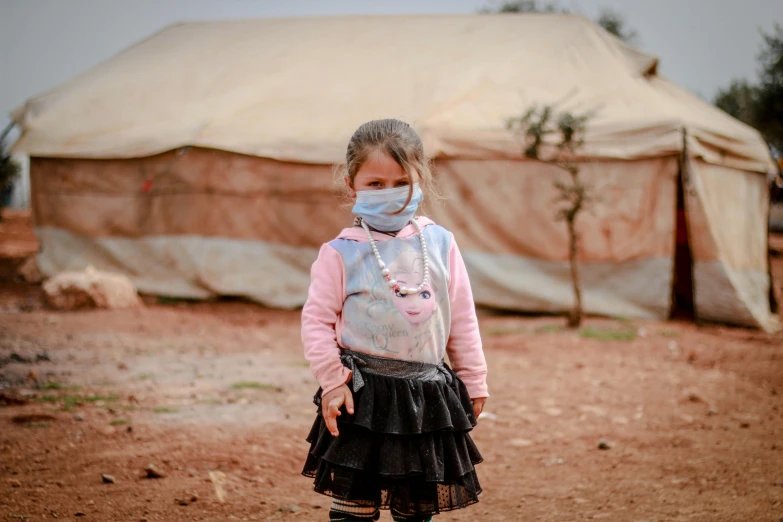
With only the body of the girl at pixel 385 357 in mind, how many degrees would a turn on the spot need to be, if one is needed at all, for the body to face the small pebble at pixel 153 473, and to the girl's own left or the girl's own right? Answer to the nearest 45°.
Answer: approximately 135° to the girl's own right

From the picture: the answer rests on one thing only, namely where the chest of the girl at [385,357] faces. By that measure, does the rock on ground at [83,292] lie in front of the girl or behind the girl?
behind

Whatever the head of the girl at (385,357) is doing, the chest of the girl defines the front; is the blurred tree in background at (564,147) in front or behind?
behind

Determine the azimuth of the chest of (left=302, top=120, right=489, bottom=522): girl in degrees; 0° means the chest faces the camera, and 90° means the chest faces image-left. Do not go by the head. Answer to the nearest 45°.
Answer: approximately 0°
